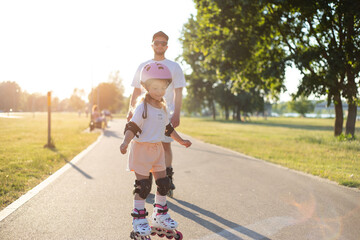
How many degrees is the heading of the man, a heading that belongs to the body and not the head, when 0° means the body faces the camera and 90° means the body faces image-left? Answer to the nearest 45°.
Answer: approximately 0°

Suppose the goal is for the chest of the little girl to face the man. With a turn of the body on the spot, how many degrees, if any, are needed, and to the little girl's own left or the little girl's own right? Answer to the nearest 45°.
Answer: approximately 135° to the little girl's own left

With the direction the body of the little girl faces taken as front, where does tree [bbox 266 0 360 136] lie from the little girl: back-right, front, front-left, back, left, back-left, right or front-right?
left

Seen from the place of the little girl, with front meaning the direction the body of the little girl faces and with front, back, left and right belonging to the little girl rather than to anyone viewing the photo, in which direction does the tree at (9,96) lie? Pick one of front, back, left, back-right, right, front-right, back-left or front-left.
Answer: back

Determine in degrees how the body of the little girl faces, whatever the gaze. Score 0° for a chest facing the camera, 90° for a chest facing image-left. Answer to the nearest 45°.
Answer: approximately 315°

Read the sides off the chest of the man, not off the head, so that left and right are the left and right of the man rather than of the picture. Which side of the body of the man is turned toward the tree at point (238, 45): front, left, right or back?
back

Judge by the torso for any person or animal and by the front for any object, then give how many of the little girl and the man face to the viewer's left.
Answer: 0
